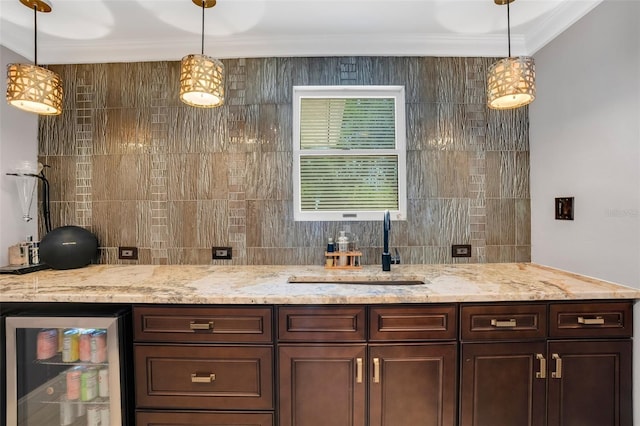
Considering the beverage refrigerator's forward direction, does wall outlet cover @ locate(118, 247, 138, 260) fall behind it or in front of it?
behind

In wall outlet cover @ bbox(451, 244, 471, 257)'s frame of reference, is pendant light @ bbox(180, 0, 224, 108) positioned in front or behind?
in front

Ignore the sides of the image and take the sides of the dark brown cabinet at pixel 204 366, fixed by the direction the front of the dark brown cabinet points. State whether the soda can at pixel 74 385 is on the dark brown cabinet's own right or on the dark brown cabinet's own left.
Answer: on the dark brown cabinet's own right

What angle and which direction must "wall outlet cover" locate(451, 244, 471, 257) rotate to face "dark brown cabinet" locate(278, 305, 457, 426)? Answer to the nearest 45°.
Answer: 0° — it already faces it

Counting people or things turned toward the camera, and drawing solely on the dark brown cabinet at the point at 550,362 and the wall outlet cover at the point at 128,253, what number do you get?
2

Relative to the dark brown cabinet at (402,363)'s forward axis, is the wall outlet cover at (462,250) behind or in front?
behind

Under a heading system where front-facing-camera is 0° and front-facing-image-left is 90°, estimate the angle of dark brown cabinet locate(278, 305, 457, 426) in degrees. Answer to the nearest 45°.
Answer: approximately 0°

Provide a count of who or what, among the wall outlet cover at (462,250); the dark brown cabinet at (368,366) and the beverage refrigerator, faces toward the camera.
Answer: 3
